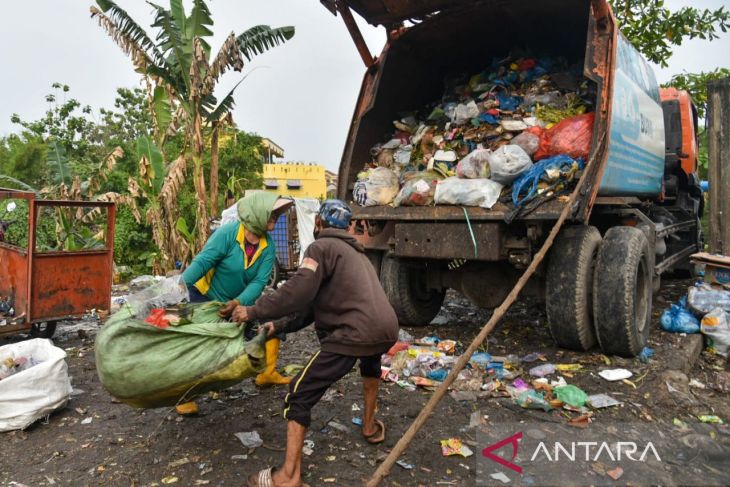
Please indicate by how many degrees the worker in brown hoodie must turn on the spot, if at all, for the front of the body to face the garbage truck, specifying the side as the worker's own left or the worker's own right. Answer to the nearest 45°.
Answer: approximately 90° to the worker's own right

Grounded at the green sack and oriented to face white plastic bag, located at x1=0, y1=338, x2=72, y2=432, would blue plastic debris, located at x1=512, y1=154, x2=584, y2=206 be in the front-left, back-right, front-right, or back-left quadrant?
back-right

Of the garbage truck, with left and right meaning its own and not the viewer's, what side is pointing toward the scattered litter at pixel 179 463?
back

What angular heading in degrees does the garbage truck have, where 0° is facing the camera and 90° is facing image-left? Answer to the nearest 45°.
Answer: approximately 225°

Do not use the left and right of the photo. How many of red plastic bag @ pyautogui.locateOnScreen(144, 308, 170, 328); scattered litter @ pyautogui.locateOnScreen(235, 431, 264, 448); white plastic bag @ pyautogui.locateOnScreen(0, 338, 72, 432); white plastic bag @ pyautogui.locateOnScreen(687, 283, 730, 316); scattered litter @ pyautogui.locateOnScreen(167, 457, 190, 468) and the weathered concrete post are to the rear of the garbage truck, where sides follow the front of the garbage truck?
4

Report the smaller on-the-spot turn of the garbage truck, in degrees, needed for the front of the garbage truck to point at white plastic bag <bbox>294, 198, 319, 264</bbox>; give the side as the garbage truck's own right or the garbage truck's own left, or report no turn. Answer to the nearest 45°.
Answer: approximately 90° to the garbage truck's own left

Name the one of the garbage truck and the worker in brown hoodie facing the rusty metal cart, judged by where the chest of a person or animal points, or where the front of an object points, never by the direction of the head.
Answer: the worker in brown hoodie

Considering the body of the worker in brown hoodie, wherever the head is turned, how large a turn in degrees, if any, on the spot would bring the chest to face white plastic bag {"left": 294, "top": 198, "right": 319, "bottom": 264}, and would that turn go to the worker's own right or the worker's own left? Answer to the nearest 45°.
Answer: approximately 45° to the worker's own right

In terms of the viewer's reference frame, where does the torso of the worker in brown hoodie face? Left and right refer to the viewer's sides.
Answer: facing away from the viewer and to the left of the viewer

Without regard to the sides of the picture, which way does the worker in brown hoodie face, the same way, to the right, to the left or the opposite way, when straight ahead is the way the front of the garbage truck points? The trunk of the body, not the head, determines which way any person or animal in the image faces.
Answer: to the left

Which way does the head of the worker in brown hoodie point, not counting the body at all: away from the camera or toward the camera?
away from the camera

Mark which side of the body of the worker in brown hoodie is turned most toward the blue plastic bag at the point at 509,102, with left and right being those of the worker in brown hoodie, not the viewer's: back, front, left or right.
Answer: right
